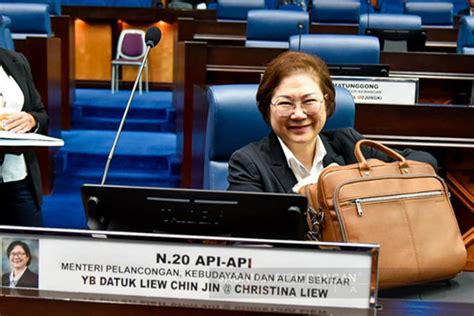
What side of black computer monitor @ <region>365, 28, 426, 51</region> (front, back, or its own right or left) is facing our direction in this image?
back

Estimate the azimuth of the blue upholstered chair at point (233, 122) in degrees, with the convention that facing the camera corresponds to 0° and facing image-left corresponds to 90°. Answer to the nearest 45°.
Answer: approximately 0°

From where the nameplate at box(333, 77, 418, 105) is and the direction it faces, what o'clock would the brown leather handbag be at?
The brown leather handbag is roughly at 12 o'clock from the nameplate.

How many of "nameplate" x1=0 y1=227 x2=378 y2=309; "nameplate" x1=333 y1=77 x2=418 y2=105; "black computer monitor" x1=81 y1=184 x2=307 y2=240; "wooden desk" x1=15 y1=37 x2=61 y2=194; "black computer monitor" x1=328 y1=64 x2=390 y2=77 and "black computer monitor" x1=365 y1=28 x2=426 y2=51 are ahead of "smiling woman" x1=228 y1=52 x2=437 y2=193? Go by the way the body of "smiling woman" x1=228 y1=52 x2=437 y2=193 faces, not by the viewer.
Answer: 2

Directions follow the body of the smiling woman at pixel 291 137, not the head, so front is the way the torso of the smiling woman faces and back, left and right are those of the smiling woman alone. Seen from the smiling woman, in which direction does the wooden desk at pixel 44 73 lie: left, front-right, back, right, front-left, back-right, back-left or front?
back-right

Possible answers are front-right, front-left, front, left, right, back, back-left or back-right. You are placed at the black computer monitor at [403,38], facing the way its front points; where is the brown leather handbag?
back

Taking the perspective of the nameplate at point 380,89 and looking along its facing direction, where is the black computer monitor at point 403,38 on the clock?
The black computer monitor is roughly at 6 o'clock from the nameplate.

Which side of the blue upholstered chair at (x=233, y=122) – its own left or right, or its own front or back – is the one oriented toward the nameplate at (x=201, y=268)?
front

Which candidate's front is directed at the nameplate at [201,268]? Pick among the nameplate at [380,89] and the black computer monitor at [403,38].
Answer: the nameplate at [380,89]
